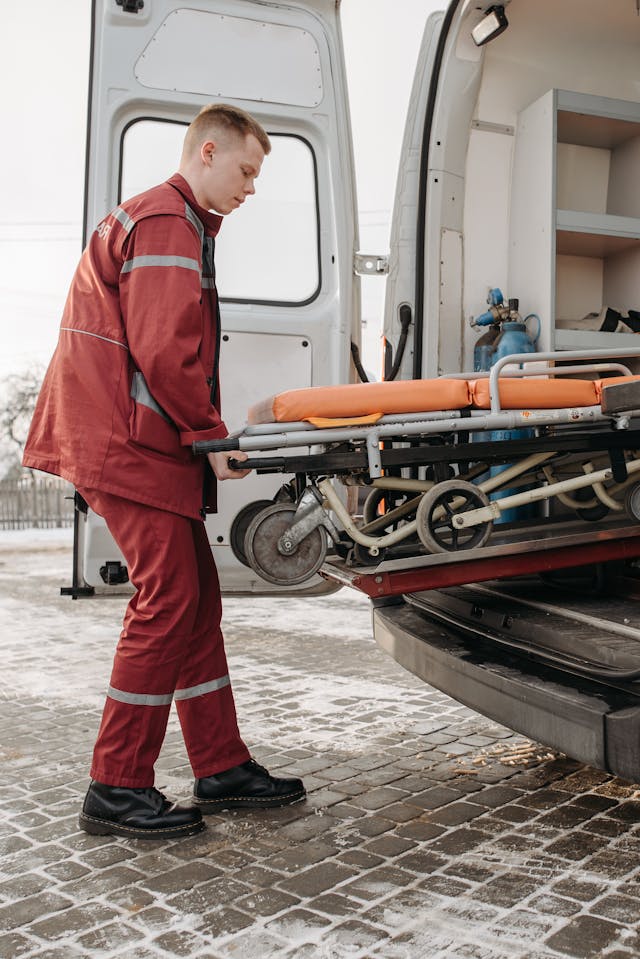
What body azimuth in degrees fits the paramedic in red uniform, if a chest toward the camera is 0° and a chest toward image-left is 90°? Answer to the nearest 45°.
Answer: approximately 270°

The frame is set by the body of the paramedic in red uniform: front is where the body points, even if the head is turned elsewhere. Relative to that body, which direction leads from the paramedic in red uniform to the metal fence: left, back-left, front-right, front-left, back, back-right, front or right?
left

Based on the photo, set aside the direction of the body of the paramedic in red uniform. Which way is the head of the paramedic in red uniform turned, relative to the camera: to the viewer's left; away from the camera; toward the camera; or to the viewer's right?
to the viewer's right

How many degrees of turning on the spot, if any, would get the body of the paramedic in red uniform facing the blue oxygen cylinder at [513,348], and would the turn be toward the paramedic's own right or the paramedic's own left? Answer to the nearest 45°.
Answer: approximately 45° to the paramedic's own left

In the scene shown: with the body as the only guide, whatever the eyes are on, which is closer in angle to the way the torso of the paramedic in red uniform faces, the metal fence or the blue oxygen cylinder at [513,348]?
the blue oxygen cylinder
